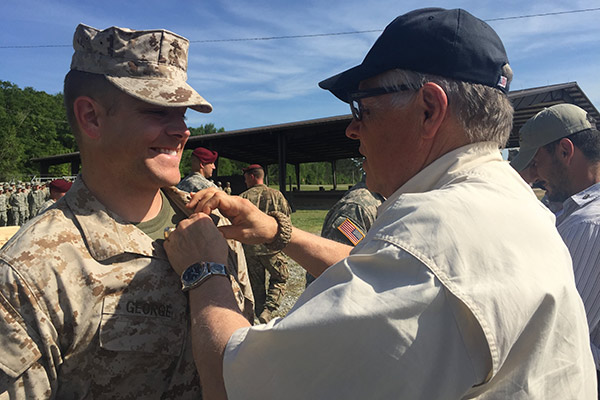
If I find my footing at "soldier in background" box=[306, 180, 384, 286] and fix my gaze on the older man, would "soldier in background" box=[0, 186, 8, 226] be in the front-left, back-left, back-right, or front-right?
back-right

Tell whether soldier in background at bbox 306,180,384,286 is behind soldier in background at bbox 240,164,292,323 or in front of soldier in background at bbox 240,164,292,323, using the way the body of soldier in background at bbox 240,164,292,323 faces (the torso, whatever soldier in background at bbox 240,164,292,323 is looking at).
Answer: behind

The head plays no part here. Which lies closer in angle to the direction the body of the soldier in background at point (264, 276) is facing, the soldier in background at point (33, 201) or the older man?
the soldier in background

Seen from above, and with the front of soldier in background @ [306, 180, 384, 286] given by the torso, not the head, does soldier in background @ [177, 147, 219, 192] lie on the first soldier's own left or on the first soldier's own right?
on the first soldier's own left

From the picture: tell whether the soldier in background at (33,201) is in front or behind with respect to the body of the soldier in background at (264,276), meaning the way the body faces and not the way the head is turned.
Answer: in front

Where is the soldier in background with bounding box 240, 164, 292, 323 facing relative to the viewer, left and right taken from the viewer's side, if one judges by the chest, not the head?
facing away from the viewer and to the left of the viewer

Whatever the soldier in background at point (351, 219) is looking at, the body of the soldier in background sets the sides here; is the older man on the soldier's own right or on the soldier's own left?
on the soldier's own right

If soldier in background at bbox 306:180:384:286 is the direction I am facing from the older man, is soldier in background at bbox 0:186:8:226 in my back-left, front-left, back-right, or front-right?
front-left

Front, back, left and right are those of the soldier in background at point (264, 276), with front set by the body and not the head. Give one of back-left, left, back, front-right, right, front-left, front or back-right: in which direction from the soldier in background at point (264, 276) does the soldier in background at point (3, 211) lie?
front
